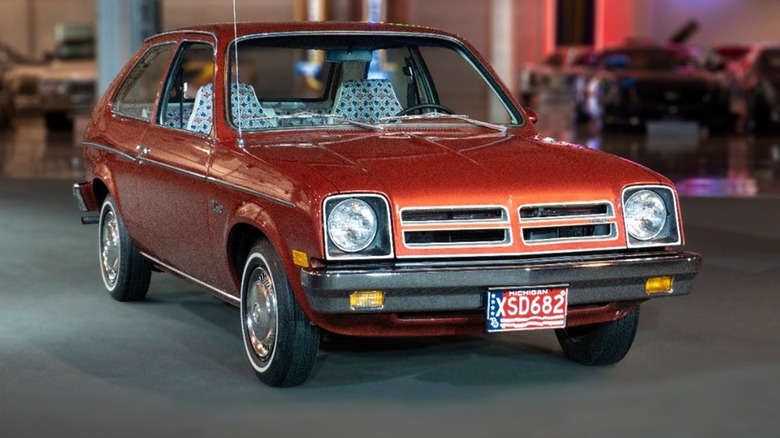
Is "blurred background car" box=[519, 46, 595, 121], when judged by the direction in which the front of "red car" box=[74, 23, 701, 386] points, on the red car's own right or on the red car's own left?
on the red car's own left

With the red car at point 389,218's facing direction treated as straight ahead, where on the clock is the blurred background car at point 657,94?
The blurred background car is roughly at 8 o'clock from the red car.

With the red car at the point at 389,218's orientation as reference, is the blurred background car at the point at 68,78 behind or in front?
behind

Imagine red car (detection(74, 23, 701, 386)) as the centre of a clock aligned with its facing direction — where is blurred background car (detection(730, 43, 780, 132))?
The blurred background car is roughly at 8 o'clock from the red car.

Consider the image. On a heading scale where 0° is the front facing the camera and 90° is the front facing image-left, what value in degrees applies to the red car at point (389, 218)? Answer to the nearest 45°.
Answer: approximately 315°
